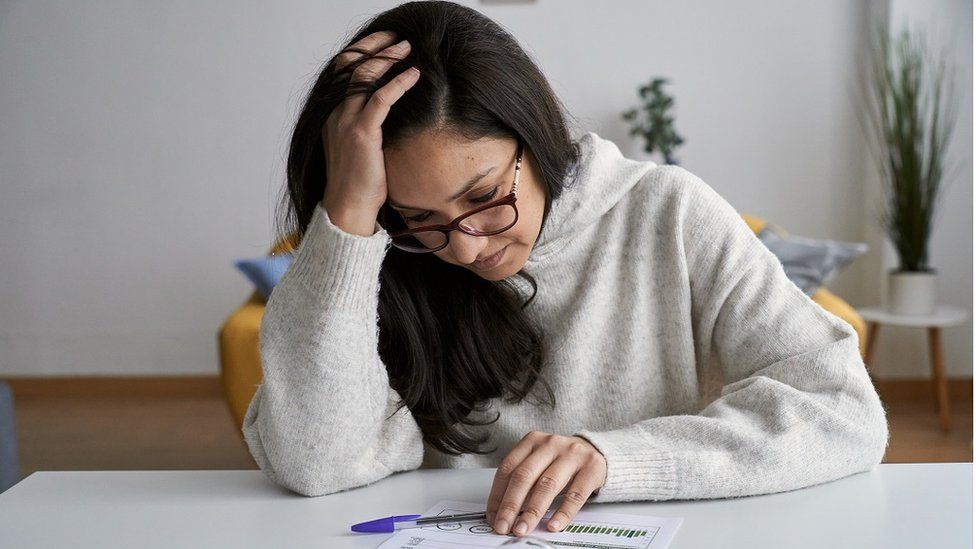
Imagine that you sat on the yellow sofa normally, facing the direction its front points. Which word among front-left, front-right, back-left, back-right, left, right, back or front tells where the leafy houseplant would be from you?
back-left

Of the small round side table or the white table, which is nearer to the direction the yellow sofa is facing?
the white table

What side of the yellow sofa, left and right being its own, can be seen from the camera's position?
front

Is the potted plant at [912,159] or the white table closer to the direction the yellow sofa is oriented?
the white table

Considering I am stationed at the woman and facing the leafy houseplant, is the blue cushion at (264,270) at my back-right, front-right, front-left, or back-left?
front-left

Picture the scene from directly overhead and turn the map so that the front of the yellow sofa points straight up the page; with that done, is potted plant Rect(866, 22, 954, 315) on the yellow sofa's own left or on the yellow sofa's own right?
on the yellow sofa's own left

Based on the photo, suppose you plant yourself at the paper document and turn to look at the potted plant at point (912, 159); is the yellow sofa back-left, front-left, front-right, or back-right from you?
front-left

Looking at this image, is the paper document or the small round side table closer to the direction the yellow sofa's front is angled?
the paper document

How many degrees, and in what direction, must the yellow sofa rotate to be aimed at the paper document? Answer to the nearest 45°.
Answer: approximately 45° to its left
